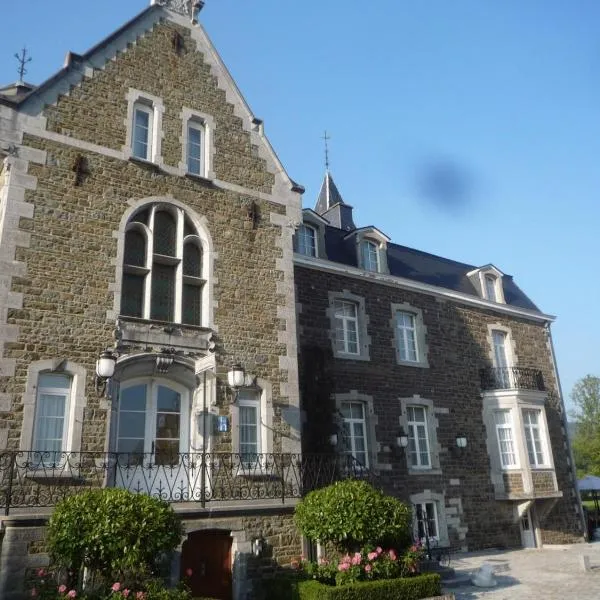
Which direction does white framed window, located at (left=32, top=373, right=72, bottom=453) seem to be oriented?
toward the camera

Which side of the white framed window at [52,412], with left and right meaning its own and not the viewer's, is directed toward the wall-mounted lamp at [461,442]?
left

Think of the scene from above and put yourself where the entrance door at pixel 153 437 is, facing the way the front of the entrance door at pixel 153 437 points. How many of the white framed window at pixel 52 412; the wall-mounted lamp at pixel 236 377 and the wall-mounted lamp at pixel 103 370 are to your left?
1

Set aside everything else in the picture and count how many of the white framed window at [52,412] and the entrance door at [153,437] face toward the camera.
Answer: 2

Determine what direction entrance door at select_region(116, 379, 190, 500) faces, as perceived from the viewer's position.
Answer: facing the viewer

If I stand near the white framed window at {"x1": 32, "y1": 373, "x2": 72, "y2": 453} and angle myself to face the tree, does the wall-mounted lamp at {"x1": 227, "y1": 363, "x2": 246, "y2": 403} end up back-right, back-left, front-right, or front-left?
front-right

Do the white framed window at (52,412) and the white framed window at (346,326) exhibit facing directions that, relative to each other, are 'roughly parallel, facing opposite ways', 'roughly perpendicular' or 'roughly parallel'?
roughly parallel

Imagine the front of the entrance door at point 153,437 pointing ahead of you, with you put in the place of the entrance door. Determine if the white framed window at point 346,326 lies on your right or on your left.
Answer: on your left

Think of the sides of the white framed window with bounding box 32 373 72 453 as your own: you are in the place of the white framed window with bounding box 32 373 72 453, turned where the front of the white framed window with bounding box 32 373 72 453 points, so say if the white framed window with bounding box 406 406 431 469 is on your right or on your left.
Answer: on your left

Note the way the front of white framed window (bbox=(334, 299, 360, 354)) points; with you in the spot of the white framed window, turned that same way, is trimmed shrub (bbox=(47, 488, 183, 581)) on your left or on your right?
on your right

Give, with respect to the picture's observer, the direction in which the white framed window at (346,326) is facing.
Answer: facing the viewer and to the right of the viewer

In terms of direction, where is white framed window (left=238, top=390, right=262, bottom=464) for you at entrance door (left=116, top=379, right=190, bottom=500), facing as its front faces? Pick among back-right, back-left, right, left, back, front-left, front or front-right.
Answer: left

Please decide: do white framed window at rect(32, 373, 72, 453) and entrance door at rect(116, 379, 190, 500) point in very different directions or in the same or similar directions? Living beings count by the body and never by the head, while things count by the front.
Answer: same or similar directions
